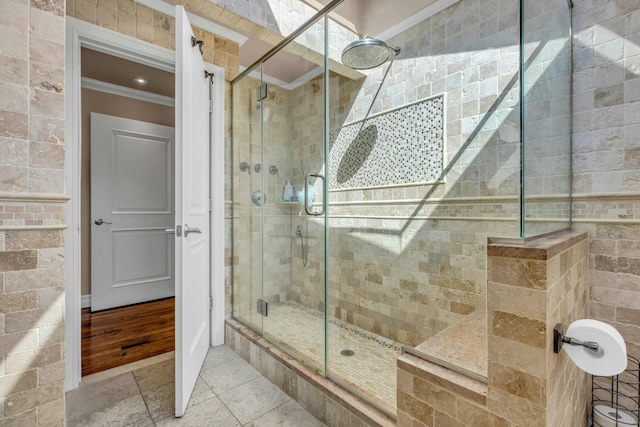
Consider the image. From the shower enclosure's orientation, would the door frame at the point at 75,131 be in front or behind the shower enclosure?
in front

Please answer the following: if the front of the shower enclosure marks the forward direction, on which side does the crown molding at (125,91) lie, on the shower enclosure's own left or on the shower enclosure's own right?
on the shower enclosure's own right

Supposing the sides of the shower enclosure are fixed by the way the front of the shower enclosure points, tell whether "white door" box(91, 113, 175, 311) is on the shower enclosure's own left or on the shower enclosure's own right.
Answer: on the shower enclosure's own right

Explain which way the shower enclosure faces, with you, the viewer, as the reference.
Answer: facing the viewer and to the left of the viewer
